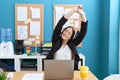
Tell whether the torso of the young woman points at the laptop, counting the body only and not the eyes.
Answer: yes

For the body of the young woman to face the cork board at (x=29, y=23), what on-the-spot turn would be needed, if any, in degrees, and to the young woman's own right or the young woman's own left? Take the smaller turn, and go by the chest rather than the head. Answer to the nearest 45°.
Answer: approximately 135° to the young woman's own right

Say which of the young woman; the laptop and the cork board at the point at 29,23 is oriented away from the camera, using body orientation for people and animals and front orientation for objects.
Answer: the laptop

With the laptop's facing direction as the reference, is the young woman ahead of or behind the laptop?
ahead

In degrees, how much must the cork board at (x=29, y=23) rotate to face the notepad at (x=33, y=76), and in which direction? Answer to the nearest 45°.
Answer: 0° — it already faces it

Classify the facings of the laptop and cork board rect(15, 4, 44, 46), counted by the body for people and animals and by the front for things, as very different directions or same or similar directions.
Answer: very different directions

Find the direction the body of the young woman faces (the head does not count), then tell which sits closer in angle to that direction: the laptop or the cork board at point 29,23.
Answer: the laptop

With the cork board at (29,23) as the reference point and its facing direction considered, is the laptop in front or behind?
in front

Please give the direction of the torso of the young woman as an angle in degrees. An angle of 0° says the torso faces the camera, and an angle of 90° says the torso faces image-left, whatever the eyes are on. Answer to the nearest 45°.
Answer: approximately 0°

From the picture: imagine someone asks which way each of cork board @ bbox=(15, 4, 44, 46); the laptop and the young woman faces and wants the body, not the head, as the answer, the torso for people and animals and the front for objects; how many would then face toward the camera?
2

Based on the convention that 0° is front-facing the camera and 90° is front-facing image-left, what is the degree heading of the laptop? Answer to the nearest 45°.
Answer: approximately 180°

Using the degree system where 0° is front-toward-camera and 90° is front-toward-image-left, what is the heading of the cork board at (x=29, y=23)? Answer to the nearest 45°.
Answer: approximately 0°

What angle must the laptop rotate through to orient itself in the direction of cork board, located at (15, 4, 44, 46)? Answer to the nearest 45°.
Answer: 0° — it already faces it
